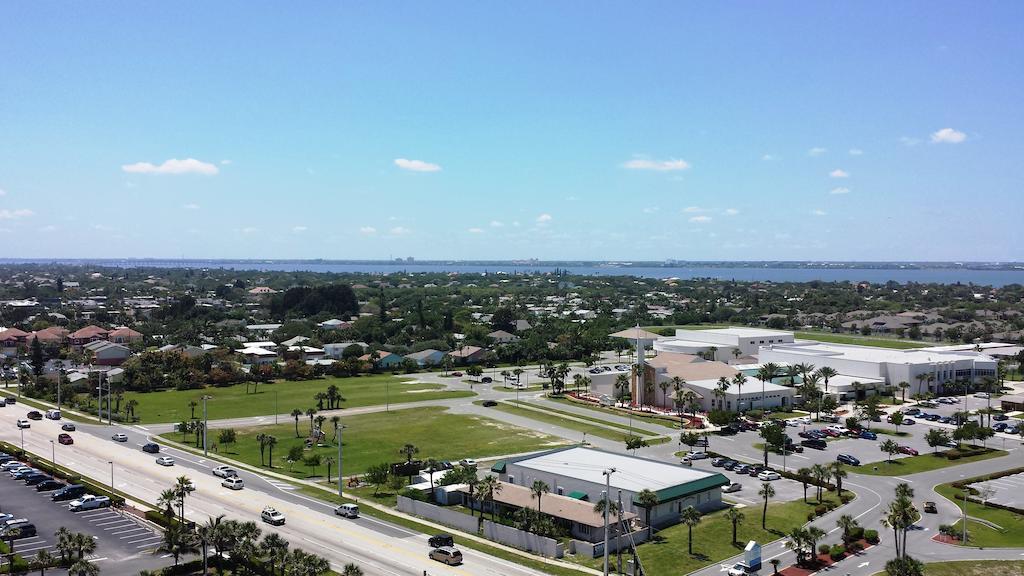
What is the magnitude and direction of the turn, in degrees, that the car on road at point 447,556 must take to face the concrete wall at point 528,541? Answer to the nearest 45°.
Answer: approximately 90° to its right

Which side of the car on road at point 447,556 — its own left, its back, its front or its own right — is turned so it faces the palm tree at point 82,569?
left

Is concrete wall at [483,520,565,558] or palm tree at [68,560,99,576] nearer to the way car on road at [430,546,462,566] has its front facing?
the palm tree

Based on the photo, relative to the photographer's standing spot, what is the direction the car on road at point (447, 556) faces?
facing away from the viewer and to the left of the viewer

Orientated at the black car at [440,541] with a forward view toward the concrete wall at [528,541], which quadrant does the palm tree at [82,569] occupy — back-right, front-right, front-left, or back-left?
back-right
